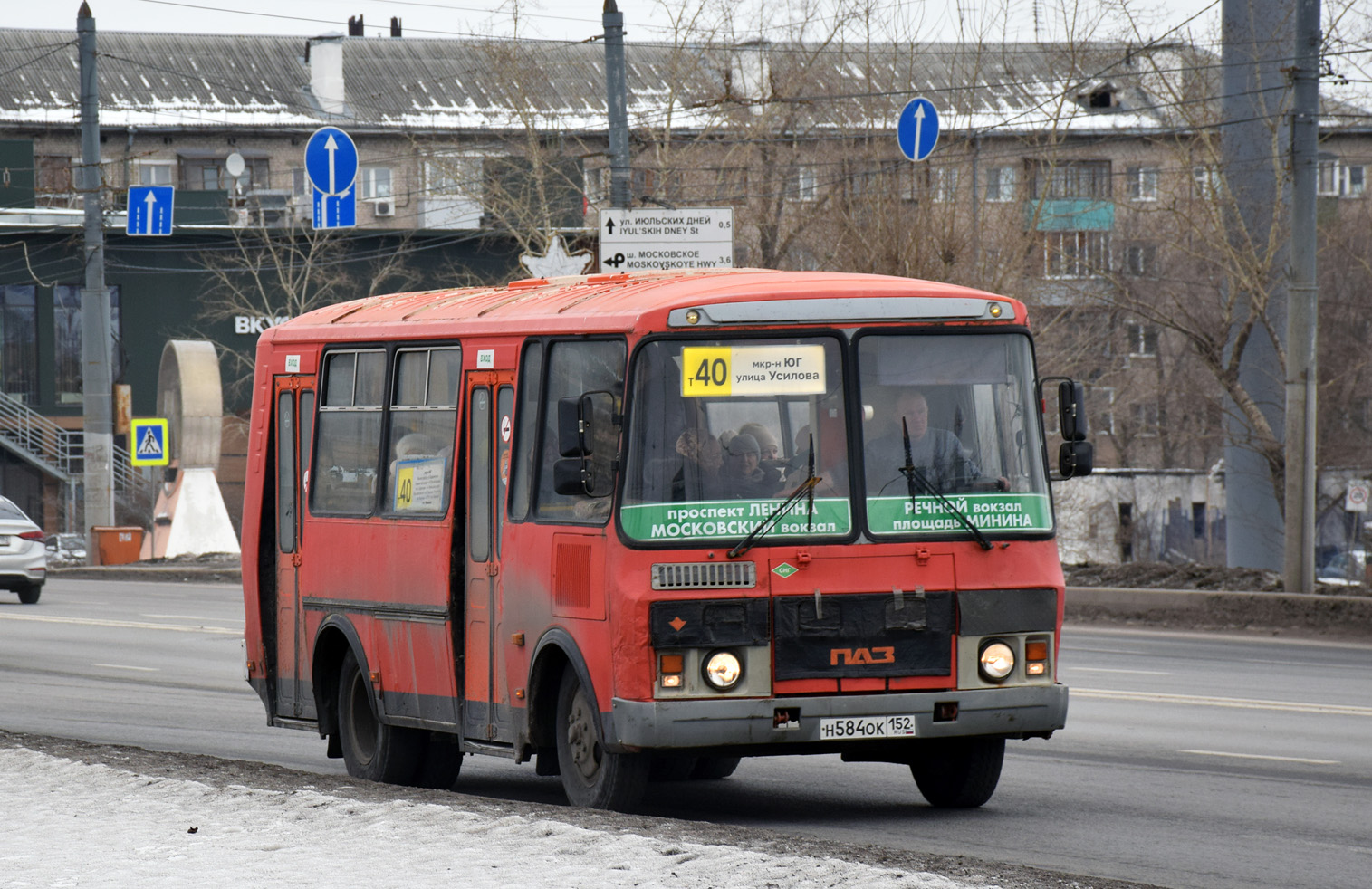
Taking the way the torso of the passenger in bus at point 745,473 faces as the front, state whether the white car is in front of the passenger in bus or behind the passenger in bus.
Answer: behind

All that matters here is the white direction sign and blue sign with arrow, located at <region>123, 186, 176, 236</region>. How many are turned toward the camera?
2

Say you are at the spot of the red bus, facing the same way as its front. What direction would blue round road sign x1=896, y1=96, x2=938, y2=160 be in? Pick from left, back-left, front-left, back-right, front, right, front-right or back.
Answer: back-left

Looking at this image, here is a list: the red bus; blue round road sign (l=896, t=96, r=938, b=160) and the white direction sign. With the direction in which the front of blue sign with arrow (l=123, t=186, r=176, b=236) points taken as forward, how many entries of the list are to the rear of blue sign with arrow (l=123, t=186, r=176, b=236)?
0

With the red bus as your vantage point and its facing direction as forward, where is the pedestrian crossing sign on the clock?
The pedestrian crossing sign is roughly at 7 o'clock from the red bus.

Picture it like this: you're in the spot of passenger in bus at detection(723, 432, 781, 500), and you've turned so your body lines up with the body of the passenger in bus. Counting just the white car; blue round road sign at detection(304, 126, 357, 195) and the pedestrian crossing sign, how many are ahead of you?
0

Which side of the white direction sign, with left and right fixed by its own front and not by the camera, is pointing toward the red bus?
front

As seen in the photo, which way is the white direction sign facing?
toward the camera

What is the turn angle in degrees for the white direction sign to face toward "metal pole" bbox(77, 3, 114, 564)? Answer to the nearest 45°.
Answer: approximately 135° to its right

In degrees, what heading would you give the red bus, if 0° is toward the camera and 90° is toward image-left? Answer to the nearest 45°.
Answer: approximately 315°

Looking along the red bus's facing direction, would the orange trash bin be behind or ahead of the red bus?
behind

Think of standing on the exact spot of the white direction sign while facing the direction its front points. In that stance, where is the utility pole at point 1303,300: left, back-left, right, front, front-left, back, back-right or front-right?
left

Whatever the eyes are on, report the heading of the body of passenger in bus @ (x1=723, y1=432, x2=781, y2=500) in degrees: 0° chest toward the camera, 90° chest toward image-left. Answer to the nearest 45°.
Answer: approximately 315°

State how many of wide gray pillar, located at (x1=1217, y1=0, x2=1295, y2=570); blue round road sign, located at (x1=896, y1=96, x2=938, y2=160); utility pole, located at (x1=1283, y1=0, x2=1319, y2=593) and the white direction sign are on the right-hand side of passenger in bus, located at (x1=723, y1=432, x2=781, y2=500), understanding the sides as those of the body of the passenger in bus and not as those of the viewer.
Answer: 0

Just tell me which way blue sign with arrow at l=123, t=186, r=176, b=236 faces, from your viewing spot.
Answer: facing the viewer

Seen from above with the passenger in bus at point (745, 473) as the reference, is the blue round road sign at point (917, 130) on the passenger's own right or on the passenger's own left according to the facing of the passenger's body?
on the passenger's own left
